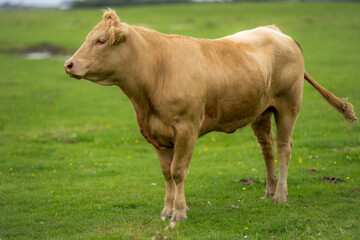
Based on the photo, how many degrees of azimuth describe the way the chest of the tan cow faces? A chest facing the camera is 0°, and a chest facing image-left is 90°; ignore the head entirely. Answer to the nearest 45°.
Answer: approximately 45°
